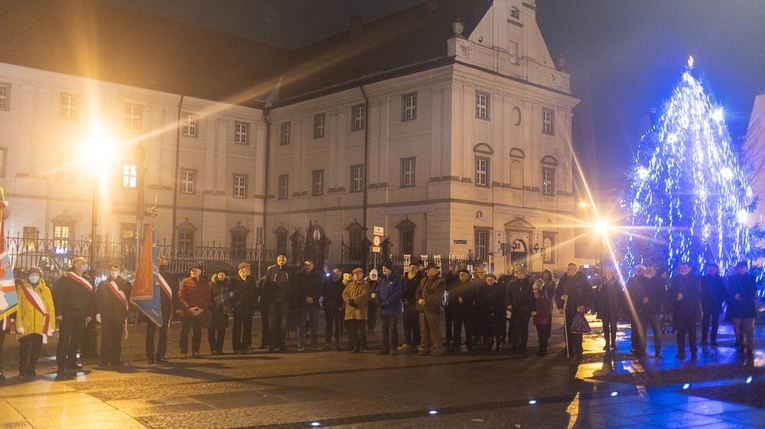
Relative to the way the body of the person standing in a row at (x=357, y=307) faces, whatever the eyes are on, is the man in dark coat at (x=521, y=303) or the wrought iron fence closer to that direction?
the man in dark coat

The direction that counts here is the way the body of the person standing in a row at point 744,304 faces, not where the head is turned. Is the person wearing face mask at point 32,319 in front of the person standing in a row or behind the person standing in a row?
in front

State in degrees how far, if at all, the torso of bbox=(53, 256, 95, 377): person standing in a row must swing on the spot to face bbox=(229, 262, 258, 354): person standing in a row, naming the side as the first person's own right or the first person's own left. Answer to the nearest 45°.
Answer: approximately 90° to the first person's own left

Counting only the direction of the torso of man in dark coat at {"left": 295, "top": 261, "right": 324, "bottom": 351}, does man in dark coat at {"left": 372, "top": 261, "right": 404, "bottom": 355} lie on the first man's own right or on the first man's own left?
on the first man's own left

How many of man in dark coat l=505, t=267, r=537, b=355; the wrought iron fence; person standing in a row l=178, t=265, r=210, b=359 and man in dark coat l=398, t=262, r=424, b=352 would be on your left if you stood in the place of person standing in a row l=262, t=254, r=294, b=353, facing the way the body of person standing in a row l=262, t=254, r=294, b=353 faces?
2

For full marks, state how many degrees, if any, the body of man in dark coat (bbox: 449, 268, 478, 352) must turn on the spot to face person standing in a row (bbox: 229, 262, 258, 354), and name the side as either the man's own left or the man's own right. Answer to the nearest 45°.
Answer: approximately 90° to the man's own right

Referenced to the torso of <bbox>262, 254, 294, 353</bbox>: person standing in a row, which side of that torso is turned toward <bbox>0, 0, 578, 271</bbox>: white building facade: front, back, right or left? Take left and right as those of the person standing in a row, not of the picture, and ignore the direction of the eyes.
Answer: back

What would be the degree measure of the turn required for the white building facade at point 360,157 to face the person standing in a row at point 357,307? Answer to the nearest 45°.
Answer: approximately 45° to its right

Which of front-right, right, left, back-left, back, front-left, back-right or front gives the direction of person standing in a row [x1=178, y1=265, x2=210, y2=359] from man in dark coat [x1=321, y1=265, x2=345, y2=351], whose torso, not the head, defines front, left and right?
front-right

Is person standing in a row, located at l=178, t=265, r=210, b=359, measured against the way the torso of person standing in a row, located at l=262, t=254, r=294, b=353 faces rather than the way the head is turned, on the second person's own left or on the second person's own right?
on the second person's own right

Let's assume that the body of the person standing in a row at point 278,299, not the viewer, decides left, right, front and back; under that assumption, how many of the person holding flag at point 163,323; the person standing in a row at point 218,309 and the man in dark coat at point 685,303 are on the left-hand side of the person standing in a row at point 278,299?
1

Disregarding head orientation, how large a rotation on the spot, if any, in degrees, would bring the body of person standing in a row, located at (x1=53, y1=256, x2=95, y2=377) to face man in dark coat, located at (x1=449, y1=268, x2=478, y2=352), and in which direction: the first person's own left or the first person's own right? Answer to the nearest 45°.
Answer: approximately 45° to the first person's own left
